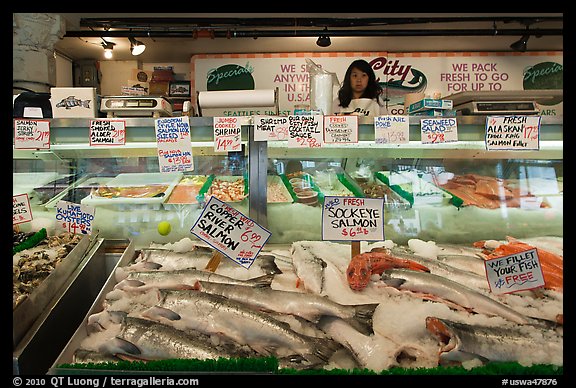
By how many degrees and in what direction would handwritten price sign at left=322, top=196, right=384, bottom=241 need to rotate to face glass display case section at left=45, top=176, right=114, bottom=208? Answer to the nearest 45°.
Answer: approximately 90° to its right

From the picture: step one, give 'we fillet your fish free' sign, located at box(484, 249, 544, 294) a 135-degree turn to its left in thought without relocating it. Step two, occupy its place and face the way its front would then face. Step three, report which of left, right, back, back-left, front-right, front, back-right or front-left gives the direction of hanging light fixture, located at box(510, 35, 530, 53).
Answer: front-left

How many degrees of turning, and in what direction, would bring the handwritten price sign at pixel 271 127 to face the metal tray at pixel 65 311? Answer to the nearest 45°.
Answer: approximately 90° to its right

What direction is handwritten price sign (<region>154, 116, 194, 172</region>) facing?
toward the camera

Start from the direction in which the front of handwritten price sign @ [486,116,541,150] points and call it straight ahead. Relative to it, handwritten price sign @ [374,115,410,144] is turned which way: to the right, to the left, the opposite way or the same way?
the same way

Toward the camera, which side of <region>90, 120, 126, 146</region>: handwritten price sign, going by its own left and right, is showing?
front

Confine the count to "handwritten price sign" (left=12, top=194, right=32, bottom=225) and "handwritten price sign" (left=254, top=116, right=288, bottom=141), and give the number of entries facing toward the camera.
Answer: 2

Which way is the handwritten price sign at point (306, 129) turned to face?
toward the camera

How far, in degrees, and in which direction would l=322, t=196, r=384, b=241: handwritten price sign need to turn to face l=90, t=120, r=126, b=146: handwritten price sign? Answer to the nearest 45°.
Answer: approximately 90° to its right

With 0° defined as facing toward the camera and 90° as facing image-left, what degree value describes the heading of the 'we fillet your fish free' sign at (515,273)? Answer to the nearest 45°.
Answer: approximately 0°

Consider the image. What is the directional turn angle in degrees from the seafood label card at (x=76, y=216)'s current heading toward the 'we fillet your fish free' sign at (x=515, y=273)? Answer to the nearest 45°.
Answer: approximately 45° to its left

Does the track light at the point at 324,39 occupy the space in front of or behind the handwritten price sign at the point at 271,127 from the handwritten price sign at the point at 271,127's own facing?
behind

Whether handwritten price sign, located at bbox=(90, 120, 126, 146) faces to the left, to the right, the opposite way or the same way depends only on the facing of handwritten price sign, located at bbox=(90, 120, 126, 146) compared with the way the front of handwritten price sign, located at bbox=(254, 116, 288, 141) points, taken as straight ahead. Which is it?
the same way

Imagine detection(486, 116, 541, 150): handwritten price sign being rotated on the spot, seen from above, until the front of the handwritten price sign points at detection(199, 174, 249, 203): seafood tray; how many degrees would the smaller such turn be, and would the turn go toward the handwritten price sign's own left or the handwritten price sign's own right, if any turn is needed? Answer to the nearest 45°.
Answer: approximately 90° to the handwritten price sign's own right

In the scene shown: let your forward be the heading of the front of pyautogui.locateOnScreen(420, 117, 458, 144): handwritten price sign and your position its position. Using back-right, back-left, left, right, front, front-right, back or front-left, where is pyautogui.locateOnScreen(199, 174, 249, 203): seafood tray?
right

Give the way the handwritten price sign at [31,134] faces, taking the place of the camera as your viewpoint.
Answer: facing the viewer
